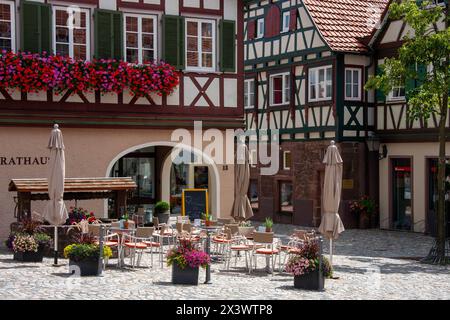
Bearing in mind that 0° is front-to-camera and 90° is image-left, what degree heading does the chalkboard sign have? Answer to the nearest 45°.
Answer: approximately 0°

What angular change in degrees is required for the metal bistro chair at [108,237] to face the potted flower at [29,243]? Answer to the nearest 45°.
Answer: approximately 135° to its right

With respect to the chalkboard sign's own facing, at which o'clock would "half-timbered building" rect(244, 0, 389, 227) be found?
The half-timbered building is roughly at 7 o'clock from the chalkboard sign.

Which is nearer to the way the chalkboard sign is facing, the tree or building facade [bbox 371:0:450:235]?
the tree

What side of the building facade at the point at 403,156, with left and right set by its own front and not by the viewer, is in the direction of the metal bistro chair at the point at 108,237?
front

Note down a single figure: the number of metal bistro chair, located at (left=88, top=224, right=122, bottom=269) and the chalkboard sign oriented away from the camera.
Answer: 0

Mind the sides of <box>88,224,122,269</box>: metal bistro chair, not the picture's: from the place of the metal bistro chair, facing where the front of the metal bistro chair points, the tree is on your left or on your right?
on your left

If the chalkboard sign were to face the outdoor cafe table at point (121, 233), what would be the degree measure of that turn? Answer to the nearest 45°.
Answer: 0° — it already faces it

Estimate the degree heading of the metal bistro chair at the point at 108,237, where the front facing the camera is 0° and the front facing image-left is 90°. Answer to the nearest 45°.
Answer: approximately 315°

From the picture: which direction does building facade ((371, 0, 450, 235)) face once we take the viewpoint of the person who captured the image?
facing the viewer and to the left of the viewer
